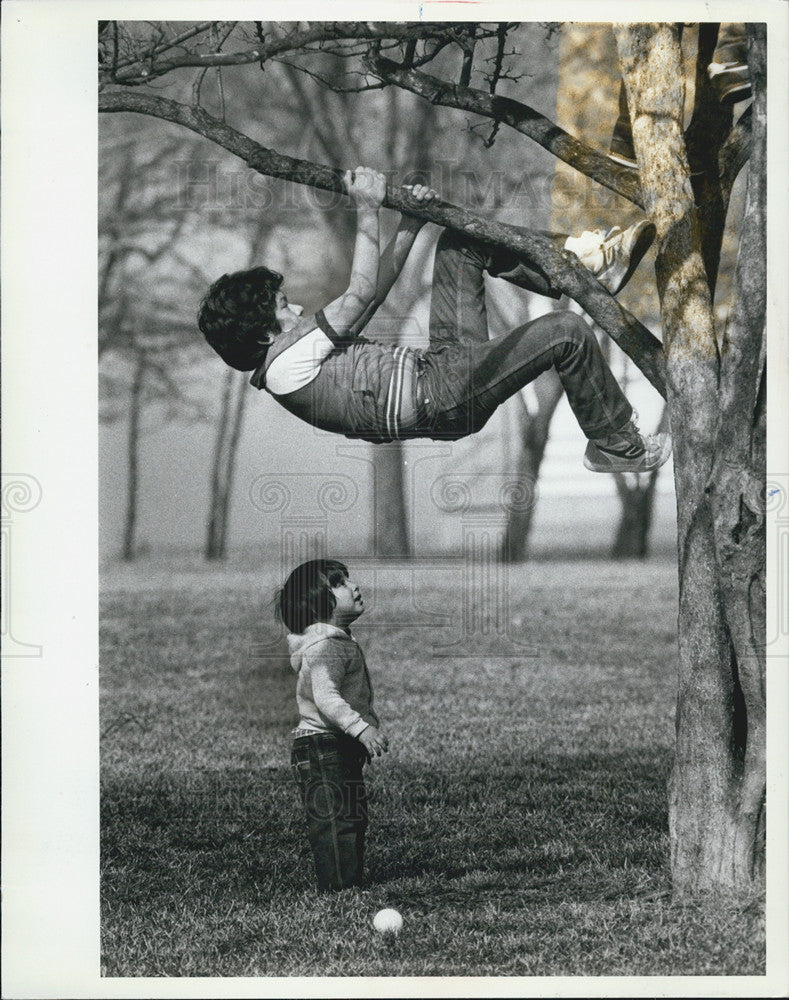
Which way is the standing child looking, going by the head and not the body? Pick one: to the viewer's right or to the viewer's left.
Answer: to the viewer's right

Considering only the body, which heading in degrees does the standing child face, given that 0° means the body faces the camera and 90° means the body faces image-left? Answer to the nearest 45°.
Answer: approximately 270°
